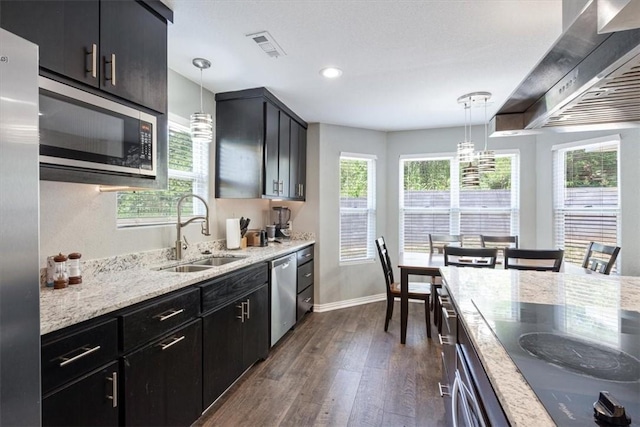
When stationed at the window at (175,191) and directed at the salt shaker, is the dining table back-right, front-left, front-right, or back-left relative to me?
back-left

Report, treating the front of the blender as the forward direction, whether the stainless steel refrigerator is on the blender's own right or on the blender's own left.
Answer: on the blender's own right

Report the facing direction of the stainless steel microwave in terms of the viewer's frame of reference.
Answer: facing the viewer and to the right of the viewer

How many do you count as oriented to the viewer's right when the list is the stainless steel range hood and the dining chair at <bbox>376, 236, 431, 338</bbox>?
1

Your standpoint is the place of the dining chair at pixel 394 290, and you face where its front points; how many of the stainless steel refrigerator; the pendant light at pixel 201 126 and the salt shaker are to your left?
0

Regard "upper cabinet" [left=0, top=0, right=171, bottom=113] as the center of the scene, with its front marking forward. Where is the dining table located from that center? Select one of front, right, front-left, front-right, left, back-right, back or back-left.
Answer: front-left

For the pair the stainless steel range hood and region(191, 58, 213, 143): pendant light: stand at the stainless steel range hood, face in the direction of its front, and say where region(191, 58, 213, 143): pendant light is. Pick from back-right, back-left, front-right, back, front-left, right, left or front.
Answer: front-right

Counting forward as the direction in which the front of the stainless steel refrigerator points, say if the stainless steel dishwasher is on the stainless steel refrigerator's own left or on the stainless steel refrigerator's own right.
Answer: on the stainless steel refrigerator's own left

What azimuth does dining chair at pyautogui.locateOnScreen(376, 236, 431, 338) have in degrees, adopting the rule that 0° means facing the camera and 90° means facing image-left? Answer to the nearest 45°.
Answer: approximately 270°

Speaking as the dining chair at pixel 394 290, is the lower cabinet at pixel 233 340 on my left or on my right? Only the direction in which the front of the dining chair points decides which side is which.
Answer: on my right

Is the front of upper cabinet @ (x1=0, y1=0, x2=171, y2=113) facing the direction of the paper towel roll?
no

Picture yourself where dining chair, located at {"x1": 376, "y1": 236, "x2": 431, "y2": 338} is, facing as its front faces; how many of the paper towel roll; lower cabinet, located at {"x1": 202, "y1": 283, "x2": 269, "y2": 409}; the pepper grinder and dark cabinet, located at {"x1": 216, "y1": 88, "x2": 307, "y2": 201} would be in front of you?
0

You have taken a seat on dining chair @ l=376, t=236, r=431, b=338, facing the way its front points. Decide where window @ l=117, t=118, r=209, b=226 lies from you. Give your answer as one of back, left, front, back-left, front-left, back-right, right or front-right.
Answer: back-right

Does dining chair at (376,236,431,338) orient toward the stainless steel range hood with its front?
no

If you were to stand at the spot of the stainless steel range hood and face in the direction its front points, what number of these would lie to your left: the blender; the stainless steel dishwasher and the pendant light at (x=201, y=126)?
0
